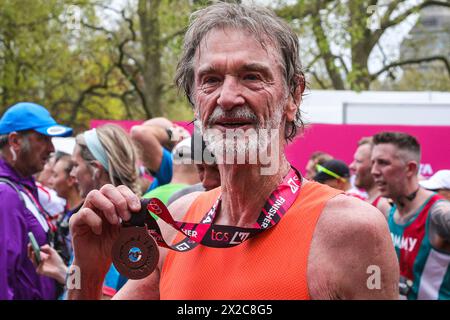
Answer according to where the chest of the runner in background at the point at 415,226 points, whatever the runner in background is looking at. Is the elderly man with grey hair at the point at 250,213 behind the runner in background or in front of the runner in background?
in front

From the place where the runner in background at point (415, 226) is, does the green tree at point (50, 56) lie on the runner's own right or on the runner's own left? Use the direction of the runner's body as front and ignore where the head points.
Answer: on the runner's own right

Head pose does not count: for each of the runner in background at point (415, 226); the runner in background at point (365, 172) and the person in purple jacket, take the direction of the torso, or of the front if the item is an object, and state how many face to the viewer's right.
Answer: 1

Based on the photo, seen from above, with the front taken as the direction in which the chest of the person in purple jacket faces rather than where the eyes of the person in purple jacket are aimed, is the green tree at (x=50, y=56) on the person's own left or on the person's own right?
on the person's own left

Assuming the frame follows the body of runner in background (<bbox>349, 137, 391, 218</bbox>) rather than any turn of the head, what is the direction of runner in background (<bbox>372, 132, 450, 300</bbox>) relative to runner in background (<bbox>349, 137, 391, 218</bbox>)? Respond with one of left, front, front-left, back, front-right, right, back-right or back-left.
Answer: left

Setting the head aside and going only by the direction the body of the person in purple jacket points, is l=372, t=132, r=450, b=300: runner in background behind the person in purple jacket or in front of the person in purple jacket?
in front

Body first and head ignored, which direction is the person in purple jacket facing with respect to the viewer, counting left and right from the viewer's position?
facing to the right of the viewer

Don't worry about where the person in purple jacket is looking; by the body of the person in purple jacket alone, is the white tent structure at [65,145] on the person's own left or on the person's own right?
on the person's own left
